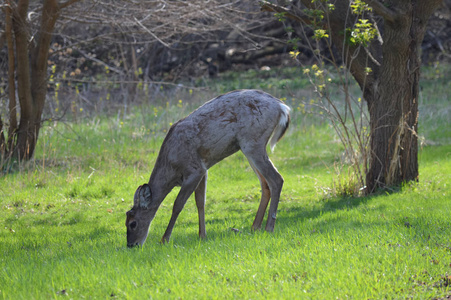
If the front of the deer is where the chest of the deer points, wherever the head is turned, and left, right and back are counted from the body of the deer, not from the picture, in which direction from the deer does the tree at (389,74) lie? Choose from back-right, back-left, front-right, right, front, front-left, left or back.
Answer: back-right

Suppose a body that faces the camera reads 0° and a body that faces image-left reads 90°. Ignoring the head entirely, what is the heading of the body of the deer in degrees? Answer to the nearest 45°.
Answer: approximately 90°

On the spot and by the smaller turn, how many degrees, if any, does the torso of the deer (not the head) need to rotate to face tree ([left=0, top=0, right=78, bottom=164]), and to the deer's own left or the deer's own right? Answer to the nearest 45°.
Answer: approximately 45° to the deer's own right
